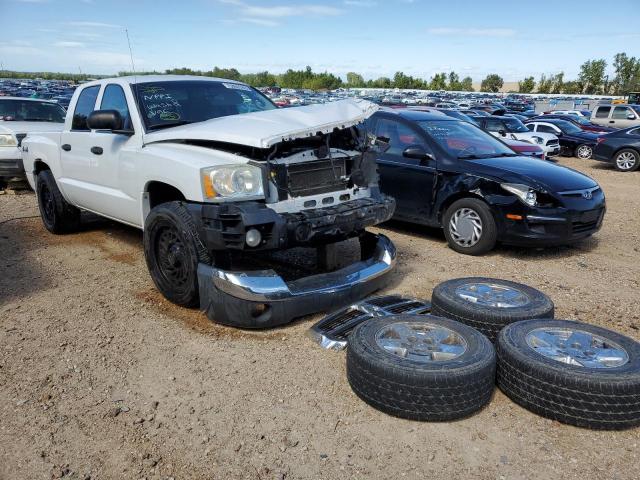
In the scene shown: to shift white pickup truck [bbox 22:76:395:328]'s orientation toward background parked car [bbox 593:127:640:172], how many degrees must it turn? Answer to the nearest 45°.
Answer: approximately 90° to its left

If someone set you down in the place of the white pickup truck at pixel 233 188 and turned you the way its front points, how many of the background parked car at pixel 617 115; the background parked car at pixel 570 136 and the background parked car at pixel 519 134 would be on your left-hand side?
3

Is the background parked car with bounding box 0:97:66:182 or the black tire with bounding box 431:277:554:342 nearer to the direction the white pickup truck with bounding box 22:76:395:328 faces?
the black tire

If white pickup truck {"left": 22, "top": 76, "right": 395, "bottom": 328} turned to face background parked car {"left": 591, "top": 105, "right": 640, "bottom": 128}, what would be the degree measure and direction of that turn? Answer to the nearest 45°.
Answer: approximately 90° to its left

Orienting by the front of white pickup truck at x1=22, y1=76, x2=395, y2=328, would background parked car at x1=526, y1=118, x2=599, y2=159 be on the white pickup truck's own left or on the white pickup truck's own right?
on the white pickup truck's own left

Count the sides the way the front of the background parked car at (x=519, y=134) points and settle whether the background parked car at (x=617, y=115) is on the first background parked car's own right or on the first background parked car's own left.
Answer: on the first background parked car's own left

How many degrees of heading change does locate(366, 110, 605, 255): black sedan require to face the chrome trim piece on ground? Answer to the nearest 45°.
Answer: approximately 45° to its right
